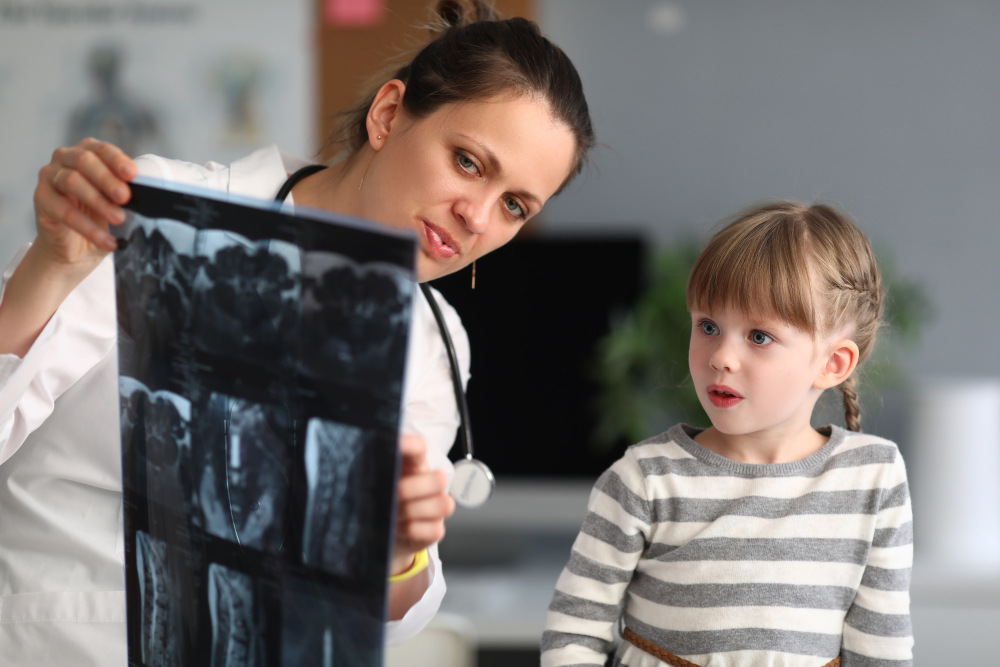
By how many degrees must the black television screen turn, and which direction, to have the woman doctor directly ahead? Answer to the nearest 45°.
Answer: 0° — it already faces them

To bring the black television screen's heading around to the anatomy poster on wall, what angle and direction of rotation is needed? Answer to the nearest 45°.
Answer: approximately 90° to its right

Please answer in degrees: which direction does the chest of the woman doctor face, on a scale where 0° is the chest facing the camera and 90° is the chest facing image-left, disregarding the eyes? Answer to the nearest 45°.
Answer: approximately 315°

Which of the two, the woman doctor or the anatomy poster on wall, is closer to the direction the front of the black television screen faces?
the woman doctor

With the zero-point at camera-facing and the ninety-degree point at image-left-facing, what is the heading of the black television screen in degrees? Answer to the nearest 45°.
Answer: approximately 0°

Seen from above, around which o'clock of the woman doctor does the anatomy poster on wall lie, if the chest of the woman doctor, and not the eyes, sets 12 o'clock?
The anatomy poster on wall is roughly at 7 o'clock from the woman doctor.

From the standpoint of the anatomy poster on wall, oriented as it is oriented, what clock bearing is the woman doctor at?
The woman doctor is roughly at 12 o'clock from the anatomy poster on wall.

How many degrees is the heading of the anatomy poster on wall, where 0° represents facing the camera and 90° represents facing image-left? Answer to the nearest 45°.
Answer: approximately 0°

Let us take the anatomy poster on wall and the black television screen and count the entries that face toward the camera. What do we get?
2

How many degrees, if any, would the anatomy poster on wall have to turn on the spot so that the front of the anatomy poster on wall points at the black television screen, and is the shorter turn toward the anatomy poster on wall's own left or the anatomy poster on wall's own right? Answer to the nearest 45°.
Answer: approximately 90° to the anatomy poster on wall's own left
